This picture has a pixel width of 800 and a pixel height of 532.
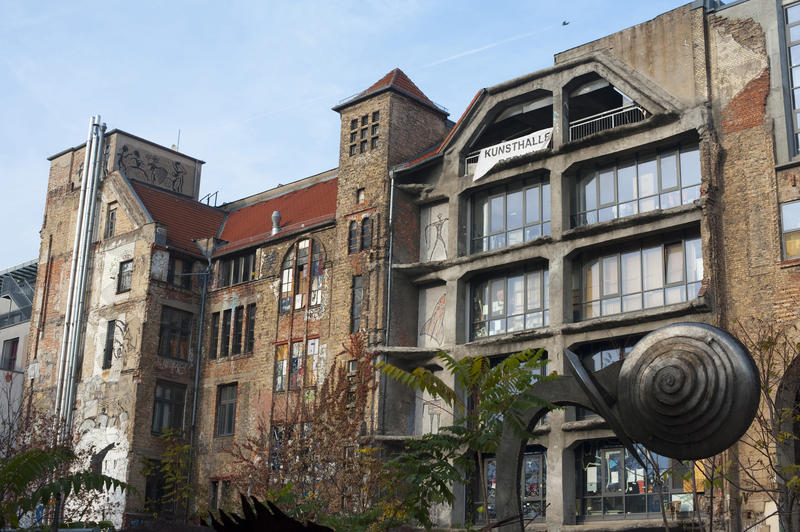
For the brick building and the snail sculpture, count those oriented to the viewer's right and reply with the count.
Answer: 0

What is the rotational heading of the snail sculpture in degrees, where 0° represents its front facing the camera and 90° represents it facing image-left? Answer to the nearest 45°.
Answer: approximately 90°

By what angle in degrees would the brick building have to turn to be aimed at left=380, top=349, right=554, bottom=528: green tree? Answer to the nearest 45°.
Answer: approximately 45° to its left

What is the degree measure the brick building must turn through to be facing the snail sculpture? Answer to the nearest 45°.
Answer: approximately 45° to its left

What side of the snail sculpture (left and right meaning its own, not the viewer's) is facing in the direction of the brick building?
right

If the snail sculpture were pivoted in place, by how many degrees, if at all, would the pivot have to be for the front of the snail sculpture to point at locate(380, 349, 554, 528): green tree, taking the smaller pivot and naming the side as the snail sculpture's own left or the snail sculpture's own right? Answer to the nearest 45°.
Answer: approximately 45° to the snail sculpture's own right
